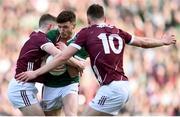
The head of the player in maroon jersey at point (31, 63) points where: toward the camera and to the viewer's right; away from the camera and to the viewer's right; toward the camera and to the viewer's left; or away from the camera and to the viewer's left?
away from the camera and to the viewer's right

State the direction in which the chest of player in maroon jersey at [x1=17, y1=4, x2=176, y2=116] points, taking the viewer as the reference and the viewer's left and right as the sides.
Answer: facing away from the viewer and to the left of the viewer

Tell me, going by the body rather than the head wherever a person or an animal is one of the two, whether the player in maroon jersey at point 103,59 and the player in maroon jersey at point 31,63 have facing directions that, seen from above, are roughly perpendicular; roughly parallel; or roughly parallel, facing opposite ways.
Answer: roughly perpendicular

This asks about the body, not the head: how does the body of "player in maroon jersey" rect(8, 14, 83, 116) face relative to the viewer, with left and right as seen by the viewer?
facing away from the viewer and to the right of the viewer

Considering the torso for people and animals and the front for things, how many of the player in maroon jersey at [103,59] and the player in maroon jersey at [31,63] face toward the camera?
0
